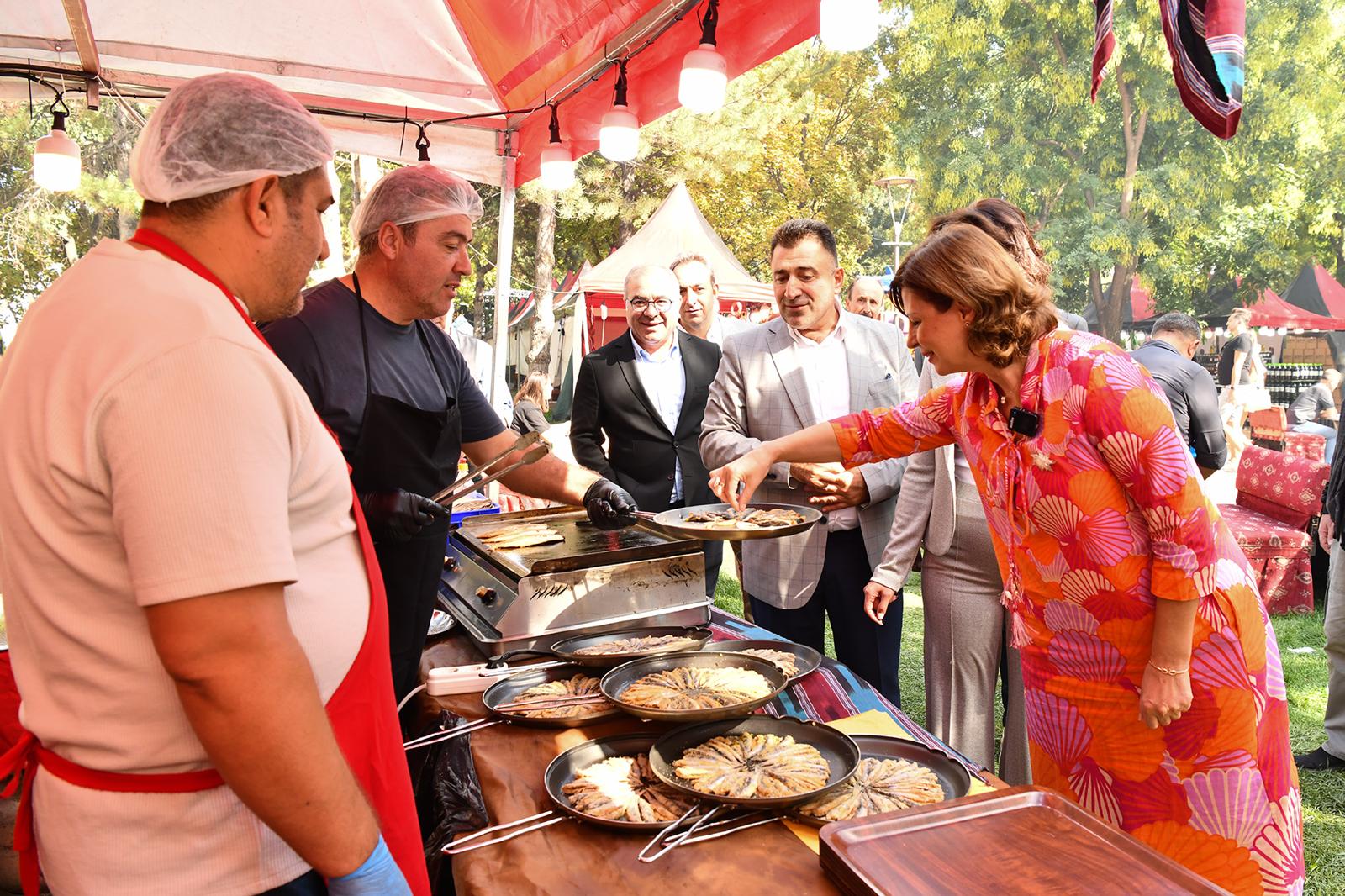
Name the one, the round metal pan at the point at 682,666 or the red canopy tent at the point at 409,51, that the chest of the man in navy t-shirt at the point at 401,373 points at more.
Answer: the round metal pan

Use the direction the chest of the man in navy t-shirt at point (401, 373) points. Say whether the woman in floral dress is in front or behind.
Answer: in front

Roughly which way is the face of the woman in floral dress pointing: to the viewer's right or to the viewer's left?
to the viewer's left

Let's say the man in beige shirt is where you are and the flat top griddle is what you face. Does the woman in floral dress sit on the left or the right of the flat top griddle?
right

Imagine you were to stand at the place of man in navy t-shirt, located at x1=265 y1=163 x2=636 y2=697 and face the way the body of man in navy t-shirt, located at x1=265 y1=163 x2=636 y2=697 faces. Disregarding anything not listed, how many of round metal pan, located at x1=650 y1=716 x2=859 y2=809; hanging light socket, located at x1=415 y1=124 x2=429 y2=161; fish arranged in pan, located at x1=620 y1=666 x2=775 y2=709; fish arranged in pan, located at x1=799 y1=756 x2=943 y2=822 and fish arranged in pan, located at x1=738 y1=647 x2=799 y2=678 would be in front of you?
4

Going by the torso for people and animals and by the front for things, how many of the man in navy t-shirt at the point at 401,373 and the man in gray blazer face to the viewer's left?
0

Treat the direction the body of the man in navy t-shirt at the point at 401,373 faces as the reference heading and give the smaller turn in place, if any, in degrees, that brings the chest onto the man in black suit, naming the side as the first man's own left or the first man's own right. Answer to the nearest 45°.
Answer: approximately 90° to the first man's own left

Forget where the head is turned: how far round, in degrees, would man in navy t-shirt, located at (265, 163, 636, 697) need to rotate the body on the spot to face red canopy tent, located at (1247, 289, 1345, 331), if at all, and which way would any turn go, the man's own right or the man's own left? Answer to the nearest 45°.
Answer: approximately 90° to the man's own left

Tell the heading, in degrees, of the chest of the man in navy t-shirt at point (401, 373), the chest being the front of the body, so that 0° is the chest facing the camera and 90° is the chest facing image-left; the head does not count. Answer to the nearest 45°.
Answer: approximately 315°

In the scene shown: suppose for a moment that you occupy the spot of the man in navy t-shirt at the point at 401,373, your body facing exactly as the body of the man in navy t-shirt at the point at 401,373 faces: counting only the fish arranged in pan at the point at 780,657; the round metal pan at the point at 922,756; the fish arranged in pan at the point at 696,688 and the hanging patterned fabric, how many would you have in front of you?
4

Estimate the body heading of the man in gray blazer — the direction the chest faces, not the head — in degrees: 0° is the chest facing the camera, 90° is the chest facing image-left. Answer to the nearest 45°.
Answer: approximately 0°

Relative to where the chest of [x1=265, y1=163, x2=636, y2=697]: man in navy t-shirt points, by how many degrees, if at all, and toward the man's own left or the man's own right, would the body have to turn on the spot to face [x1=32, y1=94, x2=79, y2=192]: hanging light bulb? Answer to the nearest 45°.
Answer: approximately 180°

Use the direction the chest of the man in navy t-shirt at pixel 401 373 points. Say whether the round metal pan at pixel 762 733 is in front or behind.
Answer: in front
